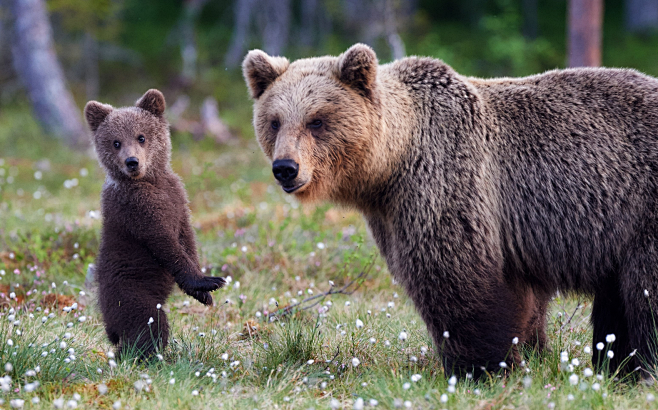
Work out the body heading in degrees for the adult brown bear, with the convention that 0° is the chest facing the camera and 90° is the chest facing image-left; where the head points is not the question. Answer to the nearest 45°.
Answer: approximately 90°

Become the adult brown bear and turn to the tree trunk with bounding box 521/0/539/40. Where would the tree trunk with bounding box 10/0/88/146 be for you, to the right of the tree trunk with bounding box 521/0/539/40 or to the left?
left

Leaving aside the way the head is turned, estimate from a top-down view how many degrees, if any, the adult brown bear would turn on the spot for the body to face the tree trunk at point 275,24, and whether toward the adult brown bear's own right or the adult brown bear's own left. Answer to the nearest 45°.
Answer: approximately 90° to the adult brown bear's own right
